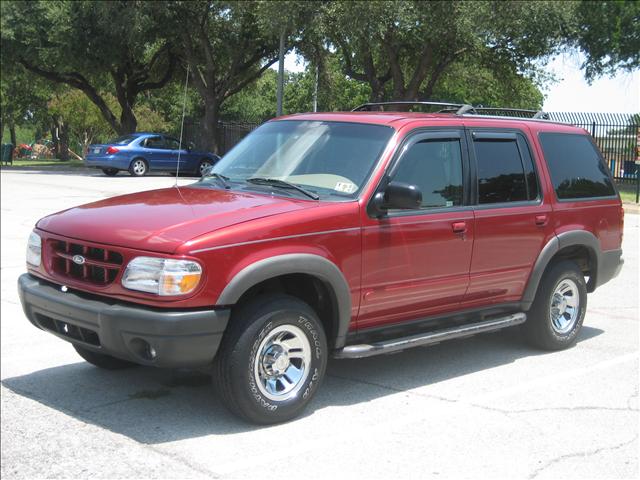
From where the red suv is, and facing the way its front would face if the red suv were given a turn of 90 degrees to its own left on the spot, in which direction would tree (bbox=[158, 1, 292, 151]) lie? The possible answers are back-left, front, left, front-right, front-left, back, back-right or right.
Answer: back-left

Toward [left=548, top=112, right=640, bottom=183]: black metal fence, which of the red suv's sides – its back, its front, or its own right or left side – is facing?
back

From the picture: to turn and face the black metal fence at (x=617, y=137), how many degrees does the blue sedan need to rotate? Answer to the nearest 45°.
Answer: approximately 45° to its right

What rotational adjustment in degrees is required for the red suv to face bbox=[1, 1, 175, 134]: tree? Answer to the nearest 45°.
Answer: approximately 135° to its right

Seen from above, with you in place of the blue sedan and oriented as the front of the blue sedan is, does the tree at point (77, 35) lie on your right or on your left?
on your left

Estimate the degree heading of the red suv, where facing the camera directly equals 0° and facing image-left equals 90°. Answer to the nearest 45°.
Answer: approximately 45°

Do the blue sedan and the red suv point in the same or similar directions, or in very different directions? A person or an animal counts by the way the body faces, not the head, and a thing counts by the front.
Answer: very different directions

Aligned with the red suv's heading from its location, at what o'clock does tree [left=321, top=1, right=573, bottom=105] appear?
The tree is roughly at 5 o'clock from the red suv.

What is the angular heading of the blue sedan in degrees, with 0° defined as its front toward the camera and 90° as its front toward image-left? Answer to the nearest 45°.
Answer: approximately 225°

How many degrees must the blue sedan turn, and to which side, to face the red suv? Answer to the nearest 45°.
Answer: approximately 135° to its right
